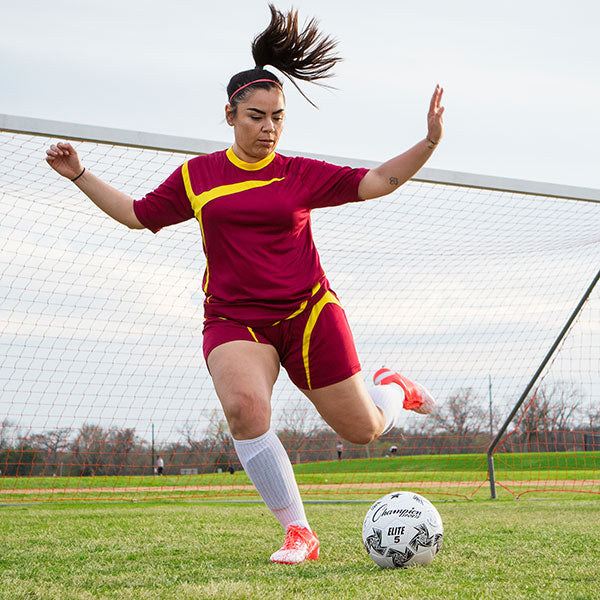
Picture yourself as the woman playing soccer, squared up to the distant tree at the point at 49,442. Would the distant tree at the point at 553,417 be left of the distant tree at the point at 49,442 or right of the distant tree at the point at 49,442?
right

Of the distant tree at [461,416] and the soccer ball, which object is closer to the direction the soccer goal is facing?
the soccer ball

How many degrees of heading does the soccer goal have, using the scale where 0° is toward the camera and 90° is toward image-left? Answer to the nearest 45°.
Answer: approximately 315°

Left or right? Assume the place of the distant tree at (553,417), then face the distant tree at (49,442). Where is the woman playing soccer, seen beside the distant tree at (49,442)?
left

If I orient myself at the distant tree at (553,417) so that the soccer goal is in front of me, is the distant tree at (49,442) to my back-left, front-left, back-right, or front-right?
front-right

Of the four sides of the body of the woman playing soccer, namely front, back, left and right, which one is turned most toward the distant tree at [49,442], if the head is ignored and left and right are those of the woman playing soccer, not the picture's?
back

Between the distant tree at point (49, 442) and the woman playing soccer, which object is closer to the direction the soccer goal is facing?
the woman playing soccer

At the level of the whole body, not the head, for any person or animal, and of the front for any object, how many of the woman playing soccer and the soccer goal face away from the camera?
0

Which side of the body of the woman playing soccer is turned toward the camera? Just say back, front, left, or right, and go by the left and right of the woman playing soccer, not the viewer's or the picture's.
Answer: front

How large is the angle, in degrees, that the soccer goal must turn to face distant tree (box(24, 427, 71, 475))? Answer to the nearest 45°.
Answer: approximately 180°
